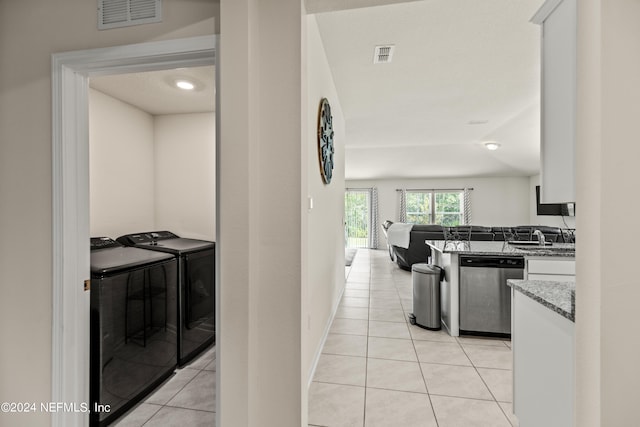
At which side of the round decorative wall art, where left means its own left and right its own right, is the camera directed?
right

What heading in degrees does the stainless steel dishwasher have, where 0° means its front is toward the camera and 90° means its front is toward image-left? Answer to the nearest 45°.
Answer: approximately 0°

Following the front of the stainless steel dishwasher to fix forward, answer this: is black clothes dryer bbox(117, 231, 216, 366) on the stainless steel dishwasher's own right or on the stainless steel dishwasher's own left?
on the stainless steel dishwasher's own right

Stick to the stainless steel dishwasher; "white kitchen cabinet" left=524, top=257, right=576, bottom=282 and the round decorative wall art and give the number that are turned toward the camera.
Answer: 2

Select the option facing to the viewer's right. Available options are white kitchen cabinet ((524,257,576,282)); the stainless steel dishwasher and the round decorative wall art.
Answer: the round decorative wall art
